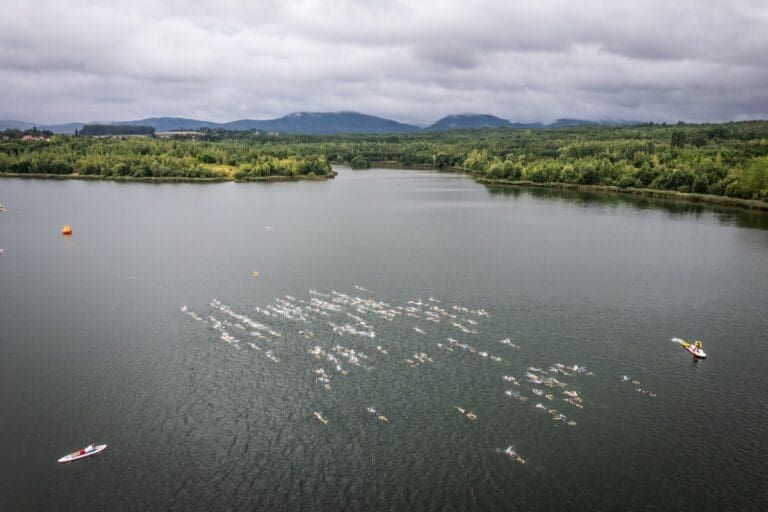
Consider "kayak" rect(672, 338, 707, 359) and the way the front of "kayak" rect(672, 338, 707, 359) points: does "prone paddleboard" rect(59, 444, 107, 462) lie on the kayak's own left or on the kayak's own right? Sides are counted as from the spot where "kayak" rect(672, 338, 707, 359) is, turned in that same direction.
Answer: on the kayak's own left

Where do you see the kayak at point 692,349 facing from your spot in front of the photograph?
facing away from the viewer and to the left of the viewer
